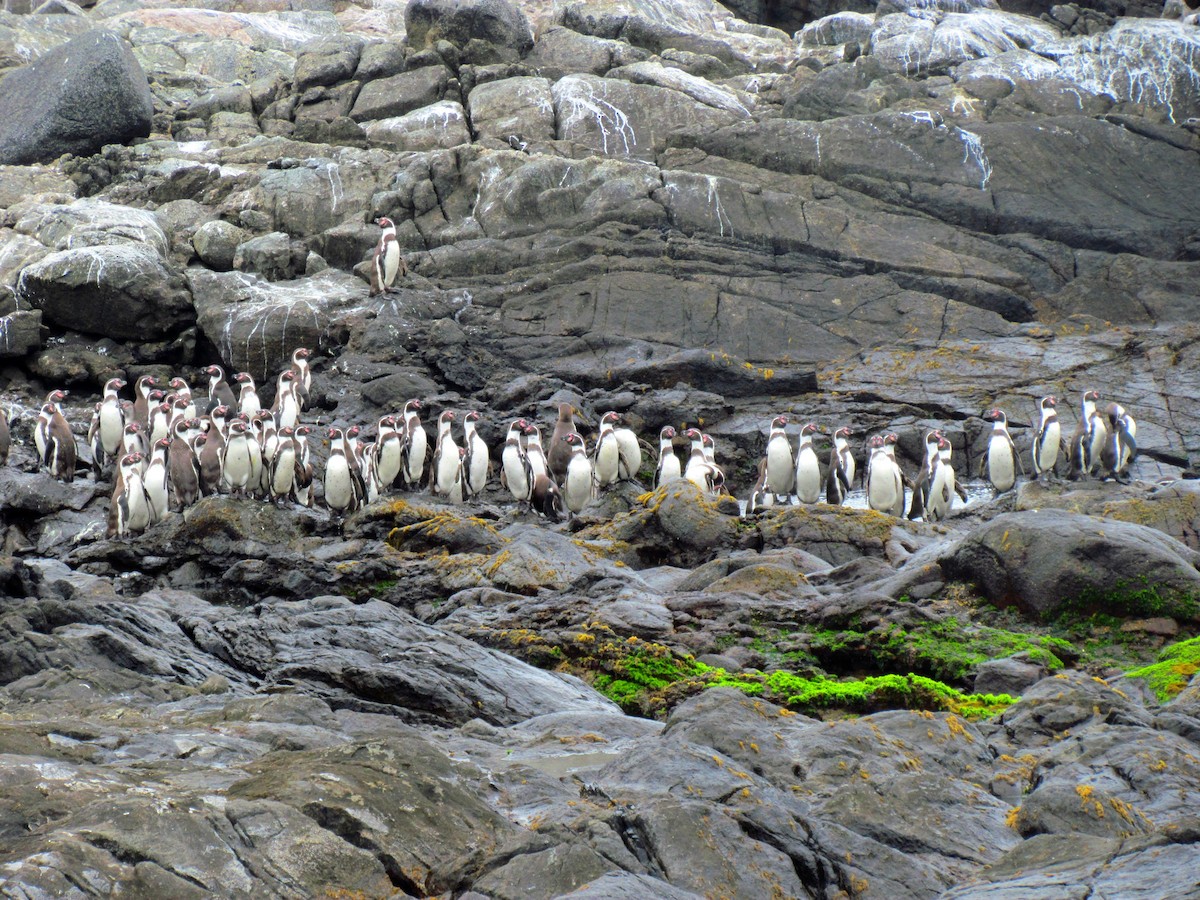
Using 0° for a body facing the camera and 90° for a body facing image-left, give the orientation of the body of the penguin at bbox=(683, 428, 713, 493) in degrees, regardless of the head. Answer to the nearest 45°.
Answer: approximately 45°

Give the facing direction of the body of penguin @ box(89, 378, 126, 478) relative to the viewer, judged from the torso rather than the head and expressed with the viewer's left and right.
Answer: facing the viewer and to the right of the viewer

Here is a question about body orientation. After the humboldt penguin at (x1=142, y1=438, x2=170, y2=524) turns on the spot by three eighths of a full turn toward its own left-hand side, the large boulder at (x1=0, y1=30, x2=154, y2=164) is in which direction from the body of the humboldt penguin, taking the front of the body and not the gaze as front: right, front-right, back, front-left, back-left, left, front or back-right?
front

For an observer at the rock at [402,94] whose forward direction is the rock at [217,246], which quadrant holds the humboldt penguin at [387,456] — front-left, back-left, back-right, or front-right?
front-left

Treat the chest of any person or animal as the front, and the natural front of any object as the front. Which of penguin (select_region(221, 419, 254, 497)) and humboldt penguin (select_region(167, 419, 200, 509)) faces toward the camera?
the penguin

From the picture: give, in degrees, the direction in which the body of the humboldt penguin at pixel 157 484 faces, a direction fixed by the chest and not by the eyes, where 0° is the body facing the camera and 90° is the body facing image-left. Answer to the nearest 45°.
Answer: approximately 315°

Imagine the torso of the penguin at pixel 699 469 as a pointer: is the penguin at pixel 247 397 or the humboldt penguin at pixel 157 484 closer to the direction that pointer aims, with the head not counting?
the humboldt penguin

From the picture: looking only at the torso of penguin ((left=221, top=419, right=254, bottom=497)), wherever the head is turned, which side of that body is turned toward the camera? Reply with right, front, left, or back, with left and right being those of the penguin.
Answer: front

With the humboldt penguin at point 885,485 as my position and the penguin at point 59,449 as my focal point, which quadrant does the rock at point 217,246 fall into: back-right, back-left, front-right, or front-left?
front-right

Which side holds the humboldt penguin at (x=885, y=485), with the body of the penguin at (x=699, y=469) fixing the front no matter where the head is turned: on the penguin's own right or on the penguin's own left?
on the penguin's own left

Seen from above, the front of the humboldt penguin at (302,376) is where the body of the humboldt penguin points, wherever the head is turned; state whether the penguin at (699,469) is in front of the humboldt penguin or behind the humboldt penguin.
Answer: in front

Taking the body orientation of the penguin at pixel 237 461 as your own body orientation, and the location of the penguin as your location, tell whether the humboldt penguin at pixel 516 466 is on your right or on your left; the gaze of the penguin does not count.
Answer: on your left

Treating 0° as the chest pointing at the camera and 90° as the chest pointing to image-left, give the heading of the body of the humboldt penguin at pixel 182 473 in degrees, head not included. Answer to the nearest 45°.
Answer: approximately 225°

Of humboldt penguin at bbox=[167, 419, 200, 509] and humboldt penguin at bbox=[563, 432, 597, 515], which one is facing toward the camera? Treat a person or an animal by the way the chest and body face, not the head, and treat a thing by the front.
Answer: humboldt penguin at bbox=[563, 432, 597, 515]

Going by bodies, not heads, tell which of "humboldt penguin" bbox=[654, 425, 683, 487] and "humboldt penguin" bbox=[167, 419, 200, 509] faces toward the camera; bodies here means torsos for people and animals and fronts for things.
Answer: "humboldt penguin" bbox=[654, 425, 683, 487]
